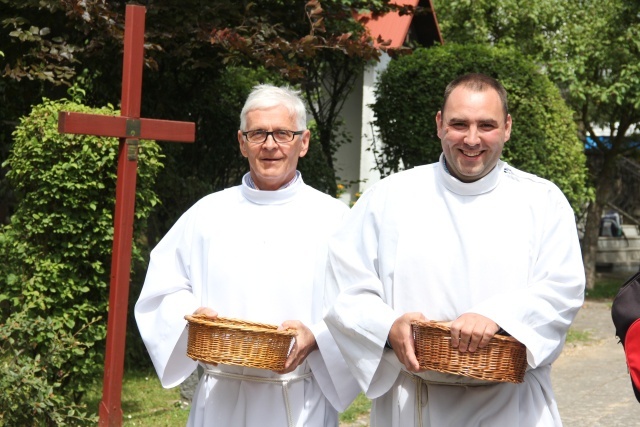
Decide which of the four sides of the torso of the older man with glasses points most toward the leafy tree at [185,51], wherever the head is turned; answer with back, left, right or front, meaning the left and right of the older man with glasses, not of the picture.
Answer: back

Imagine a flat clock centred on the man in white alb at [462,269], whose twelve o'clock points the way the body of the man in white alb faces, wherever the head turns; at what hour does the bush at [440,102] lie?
The bush is roughly at 6 o'clock from the man in white alb.

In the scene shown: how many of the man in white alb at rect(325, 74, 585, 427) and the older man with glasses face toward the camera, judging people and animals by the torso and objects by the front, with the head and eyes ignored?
2

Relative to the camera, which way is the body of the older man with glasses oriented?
toward the camera

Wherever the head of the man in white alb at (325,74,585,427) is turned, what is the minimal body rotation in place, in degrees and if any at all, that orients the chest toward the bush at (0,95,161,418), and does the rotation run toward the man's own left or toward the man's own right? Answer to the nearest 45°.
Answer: approximately 135° to the man's own right

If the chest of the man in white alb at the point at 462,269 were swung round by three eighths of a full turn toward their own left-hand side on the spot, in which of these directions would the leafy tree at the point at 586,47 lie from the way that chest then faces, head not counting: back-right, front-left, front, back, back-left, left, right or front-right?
front-left

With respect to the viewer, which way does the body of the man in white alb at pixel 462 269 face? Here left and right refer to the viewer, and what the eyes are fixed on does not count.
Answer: facing the viewer
